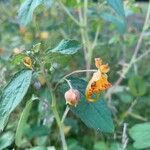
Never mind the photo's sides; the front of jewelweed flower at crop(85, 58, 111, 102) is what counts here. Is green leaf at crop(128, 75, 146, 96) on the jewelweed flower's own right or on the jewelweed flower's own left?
on the jewelweed flower's own left
